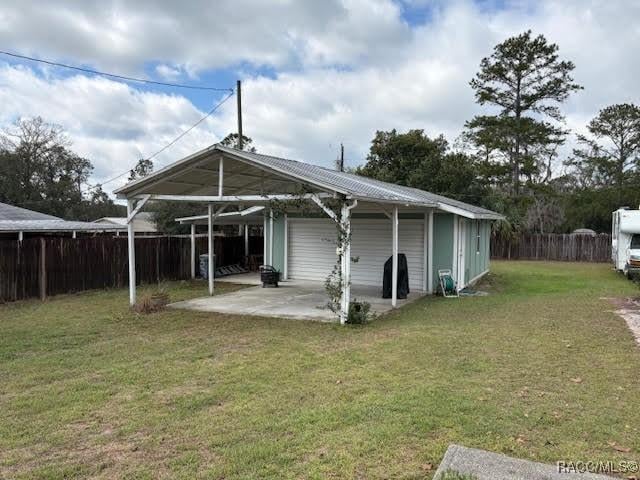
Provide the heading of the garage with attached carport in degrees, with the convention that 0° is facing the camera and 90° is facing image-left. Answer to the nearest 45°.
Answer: approximately 45°

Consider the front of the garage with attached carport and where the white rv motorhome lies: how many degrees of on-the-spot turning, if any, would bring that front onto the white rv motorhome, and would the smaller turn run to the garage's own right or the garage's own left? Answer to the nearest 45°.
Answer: approximately 135° to the garage's own left

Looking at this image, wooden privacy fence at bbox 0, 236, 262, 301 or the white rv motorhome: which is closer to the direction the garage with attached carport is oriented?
the wooden privacy fence

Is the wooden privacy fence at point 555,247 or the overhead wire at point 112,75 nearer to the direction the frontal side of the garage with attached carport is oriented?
the overhead wire

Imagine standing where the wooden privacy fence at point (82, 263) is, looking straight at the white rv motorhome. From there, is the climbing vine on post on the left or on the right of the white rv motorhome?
right

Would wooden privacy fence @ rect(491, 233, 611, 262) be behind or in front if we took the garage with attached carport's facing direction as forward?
behind
